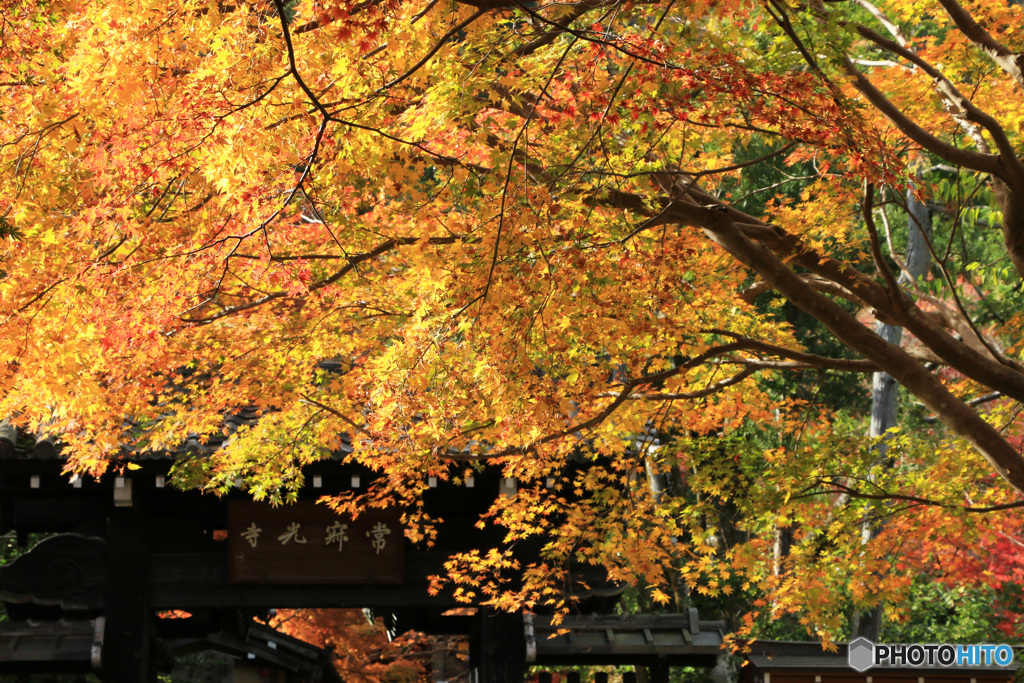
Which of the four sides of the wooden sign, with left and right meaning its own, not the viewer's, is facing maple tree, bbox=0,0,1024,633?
front

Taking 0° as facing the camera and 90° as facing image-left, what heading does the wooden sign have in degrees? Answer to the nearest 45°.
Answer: approximately 0°
